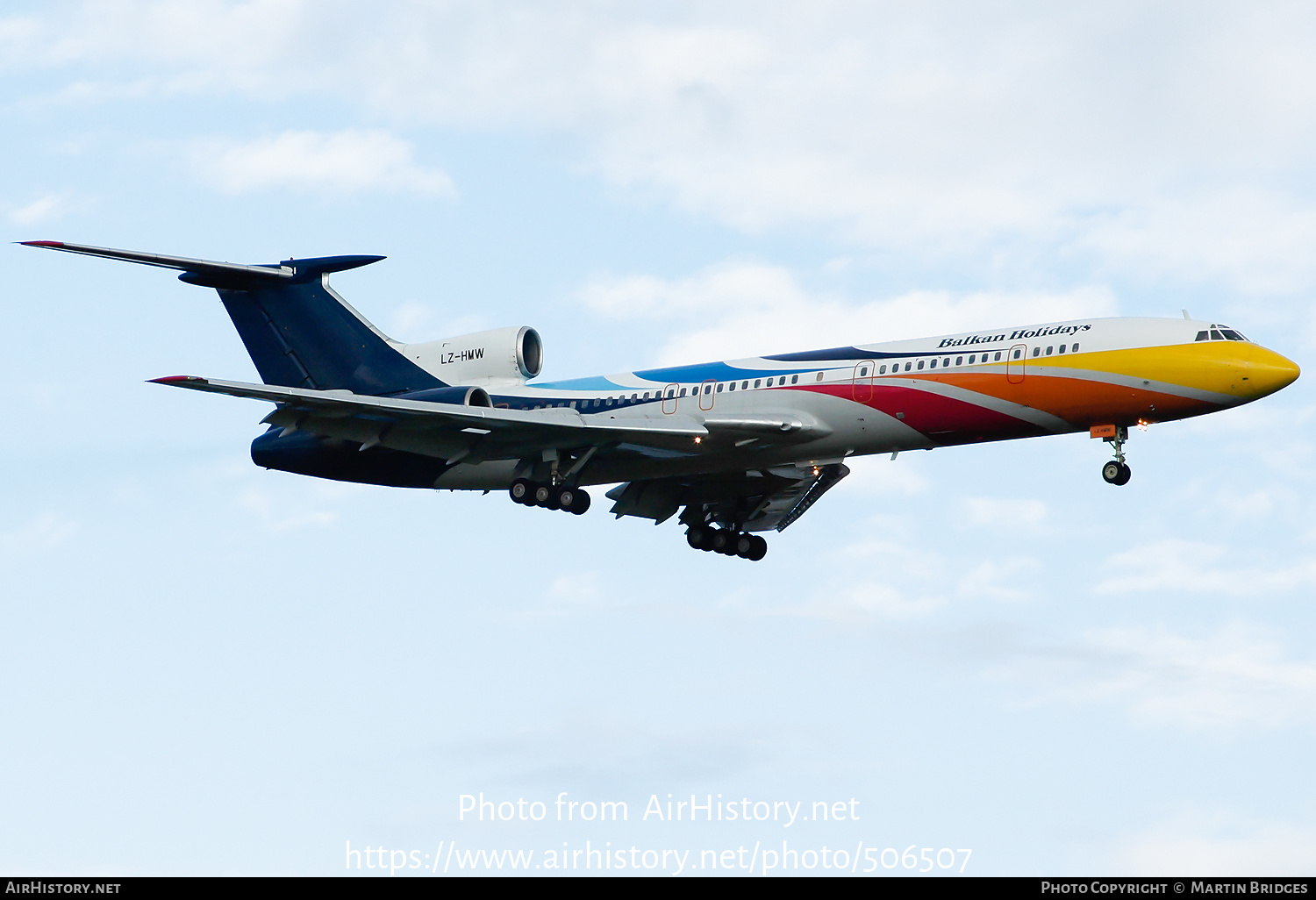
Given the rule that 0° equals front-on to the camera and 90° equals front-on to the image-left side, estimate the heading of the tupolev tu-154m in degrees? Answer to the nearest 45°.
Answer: approximately 315°
